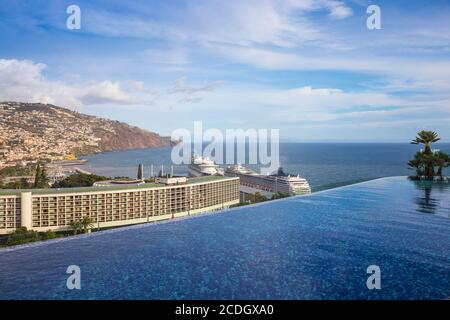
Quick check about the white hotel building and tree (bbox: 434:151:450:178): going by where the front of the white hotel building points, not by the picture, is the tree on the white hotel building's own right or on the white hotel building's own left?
on the white hotel building's own left

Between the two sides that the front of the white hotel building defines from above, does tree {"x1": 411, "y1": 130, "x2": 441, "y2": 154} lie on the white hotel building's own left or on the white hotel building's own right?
on the white hotel building's own left

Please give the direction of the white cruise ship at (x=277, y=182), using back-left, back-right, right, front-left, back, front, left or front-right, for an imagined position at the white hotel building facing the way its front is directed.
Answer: left

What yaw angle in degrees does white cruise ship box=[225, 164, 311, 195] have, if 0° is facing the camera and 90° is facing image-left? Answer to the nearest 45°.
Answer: approximately 135°

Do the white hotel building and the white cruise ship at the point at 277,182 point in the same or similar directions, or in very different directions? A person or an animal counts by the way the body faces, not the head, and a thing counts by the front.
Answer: very different directions

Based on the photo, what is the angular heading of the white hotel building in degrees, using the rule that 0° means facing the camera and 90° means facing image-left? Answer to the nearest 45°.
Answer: approximately 315°
